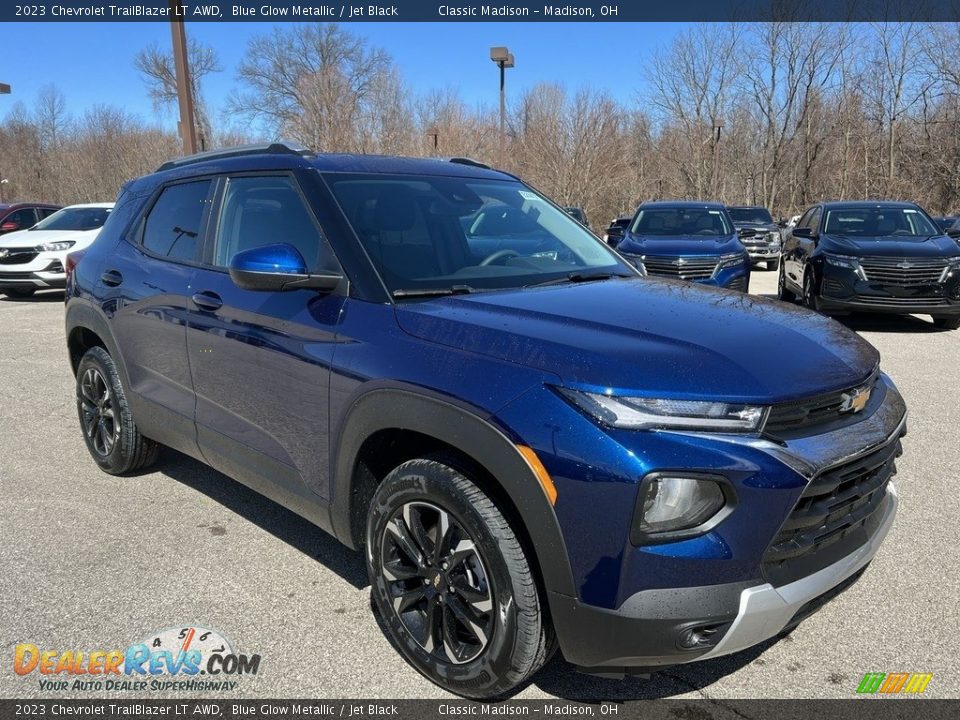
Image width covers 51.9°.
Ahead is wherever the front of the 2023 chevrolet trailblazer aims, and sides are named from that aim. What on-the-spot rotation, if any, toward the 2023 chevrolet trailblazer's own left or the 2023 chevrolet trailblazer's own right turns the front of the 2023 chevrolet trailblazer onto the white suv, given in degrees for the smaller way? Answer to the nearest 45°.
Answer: approximately 180°

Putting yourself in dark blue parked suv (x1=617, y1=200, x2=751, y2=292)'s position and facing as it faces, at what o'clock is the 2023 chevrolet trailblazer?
The 2023 chevrolet trailblazer is roughly at 12 o'clock from the dark blue parked suv.

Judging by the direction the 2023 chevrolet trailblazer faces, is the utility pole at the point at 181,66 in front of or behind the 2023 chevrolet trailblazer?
behind

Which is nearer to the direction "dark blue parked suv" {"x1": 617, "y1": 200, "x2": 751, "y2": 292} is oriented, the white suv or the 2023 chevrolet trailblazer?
the 2023 chevrolet trailblazer

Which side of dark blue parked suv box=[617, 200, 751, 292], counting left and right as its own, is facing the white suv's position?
right
